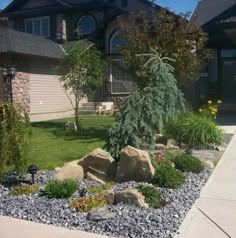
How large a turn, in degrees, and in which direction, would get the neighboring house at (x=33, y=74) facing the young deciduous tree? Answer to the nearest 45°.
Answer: approximately 45° to its left

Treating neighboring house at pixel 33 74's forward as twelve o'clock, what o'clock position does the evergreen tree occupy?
The evergreen tree is roughly at 10 o'clock from the neighboring house.

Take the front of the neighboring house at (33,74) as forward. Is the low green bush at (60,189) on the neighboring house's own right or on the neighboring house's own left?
on the neighboring house's own left

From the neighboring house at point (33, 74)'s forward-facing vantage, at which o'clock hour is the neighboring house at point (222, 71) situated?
the neighboring house at point (222, 71) is roughly at 8 o'clock from the neighboring house at point (33, 74).

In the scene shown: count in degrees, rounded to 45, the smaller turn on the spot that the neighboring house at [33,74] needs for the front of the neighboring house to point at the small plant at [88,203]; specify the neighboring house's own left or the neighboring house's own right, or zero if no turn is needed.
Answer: approximately 45° to the neighboring house's own left

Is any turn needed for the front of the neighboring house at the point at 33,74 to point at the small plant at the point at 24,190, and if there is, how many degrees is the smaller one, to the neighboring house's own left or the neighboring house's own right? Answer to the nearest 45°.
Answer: approximately 45° to the neighboring house's own left

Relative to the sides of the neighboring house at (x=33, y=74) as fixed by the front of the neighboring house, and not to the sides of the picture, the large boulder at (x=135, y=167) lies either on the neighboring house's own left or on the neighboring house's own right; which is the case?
on the neighboring house's own left

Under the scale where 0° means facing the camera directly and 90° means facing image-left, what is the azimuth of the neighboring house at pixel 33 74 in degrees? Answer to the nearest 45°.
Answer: approximately 45°
